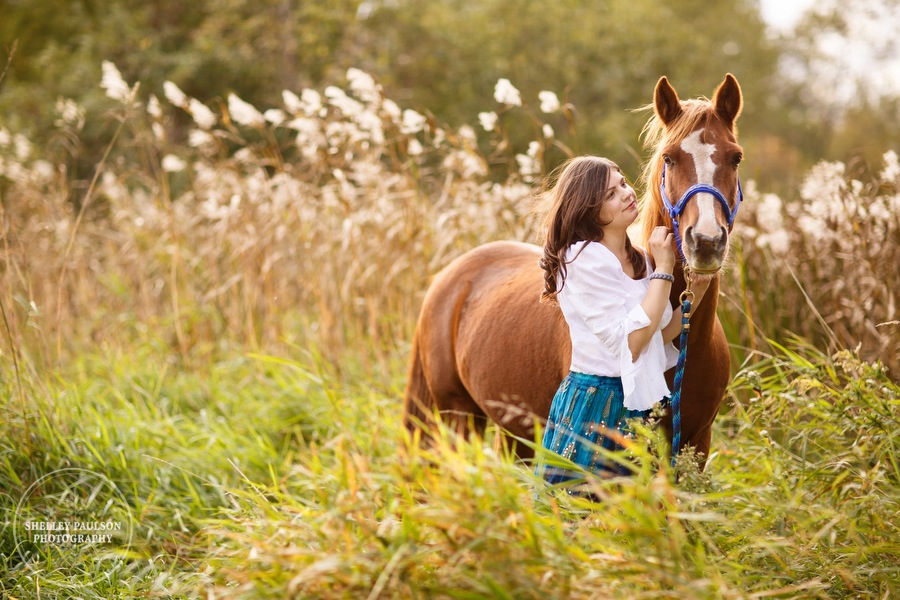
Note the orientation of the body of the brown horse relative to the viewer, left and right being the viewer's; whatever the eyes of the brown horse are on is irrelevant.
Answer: facing the viewer and to the right of the viewer
